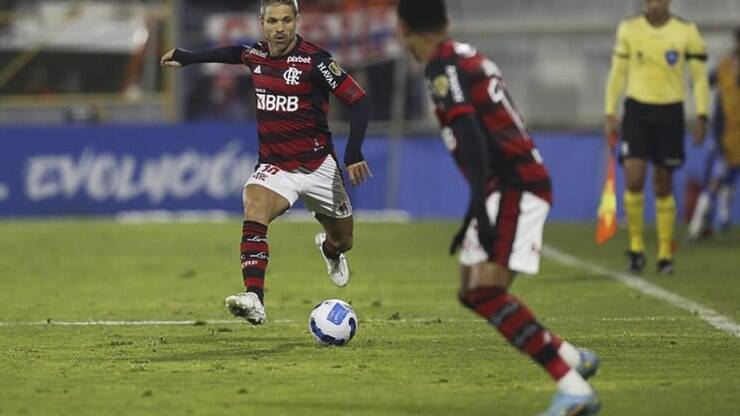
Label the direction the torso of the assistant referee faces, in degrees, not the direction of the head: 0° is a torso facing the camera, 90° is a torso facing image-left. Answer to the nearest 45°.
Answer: approximately 0°

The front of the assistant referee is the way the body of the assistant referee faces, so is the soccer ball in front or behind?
in front
